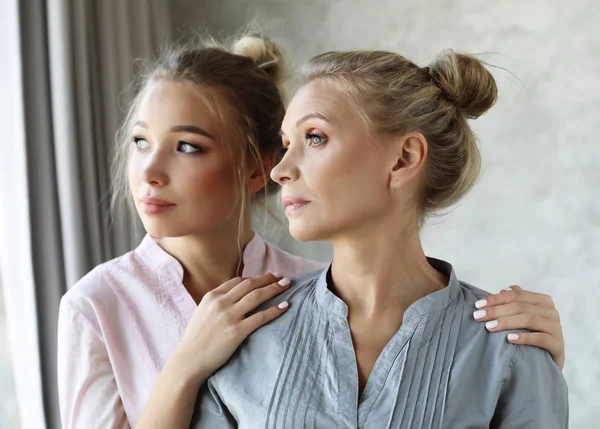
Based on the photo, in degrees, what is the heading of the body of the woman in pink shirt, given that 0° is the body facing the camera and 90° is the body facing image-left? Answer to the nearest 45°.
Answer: approximately 0°

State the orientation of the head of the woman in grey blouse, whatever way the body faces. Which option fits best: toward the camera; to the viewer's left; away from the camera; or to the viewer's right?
to the viewer's left

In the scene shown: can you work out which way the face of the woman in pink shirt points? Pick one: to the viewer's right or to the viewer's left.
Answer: to the viewer's left
